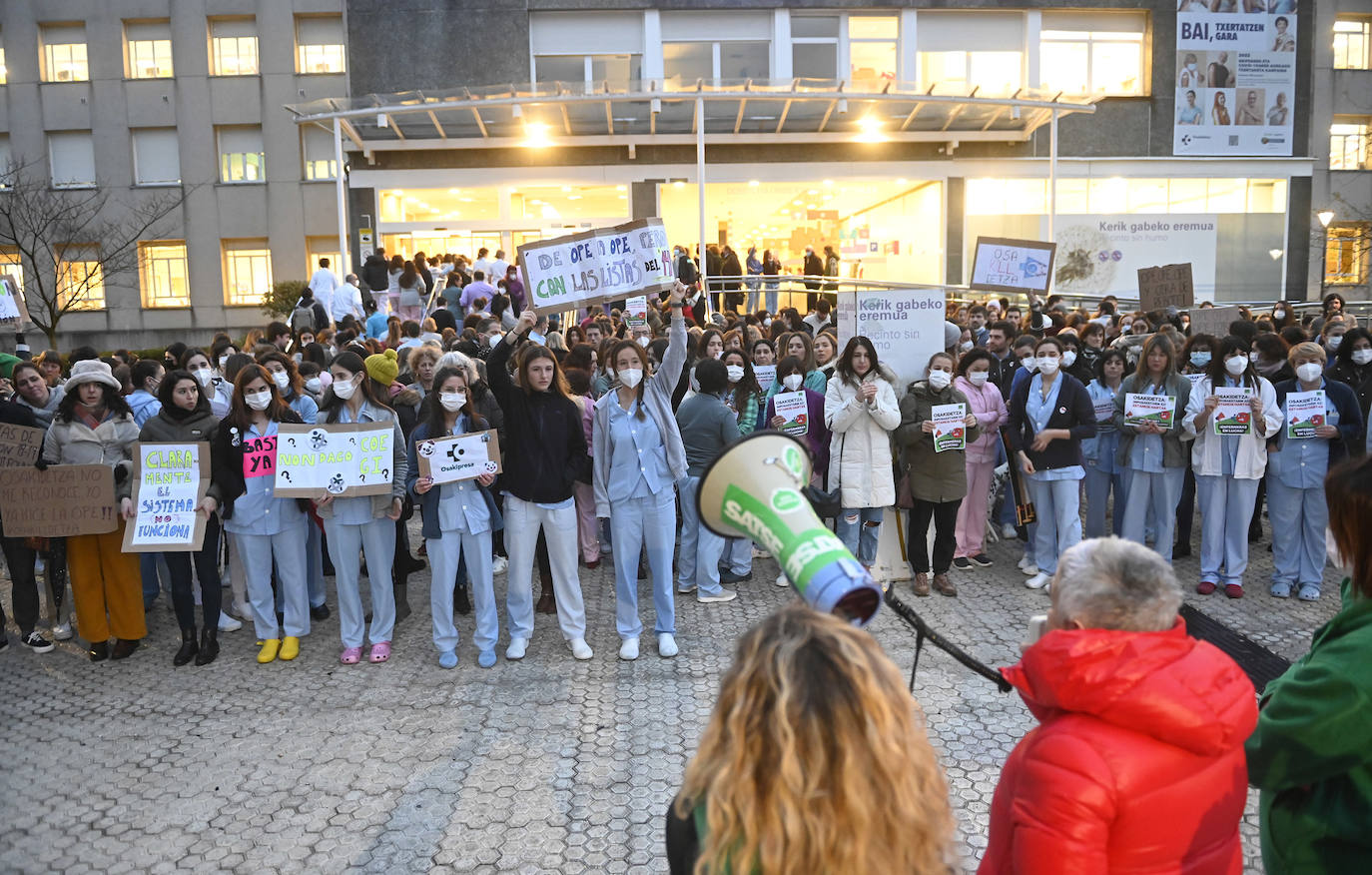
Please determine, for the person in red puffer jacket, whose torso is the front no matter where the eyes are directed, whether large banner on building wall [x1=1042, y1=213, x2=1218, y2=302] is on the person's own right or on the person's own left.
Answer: on the person's own right

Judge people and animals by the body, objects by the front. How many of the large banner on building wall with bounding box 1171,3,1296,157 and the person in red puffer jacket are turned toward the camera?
1

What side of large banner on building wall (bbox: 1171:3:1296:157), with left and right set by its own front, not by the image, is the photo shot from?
front

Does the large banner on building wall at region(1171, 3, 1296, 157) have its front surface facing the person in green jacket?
yes

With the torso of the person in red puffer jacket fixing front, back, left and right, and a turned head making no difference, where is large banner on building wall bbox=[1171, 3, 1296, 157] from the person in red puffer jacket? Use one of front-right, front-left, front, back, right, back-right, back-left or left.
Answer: front-right

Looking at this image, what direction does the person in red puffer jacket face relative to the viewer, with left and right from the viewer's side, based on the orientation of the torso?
facing away from the viewer and to the left of the viewer

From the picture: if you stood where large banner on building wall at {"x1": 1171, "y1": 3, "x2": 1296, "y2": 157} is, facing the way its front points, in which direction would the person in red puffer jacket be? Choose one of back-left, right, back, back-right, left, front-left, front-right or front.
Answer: front
